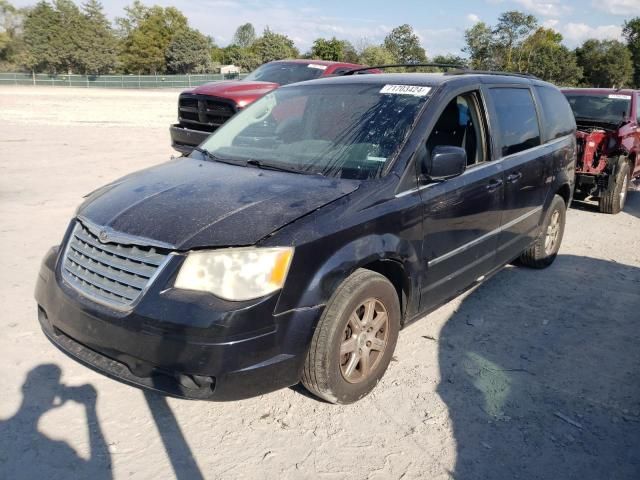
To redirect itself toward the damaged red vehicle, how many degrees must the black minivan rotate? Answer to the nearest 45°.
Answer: approximately 180°

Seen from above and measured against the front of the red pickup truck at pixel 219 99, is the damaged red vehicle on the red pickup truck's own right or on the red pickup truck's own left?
on the red pickup truck's own left

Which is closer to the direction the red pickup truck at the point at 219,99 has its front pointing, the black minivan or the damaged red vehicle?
the black minivan

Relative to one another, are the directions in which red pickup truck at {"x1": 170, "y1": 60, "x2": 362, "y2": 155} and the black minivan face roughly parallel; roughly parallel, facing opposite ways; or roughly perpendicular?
roughly parallel

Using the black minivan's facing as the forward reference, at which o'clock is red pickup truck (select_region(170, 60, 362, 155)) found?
The red pickup truck is roughly at 4 o'clock from the black minivan.

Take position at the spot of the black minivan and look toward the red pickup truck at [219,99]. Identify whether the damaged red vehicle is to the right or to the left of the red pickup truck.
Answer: right

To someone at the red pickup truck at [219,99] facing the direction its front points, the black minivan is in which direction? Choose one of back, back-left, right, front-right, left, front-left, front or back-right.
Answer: front-left

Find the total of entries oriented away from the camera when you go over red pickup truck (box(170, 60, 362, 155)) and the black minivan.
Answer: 0

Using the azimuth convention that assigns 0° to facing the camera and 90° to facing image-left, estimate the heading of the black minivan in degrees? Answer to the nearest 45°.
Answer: approximately 45°

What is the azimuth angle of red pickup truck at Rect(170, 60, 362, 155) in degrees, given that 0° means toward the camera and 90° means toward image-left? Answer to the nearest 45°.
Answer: approximately 45°
